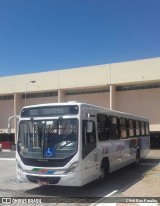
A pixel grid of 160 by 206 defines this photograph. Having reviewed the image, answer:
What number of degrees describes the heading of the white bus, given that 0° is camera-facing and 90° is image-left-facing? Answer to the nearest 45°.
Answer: approximately 45°

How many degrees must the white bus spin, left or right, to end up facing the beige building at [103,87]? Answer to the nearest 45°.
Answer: approximately 135° to its right
